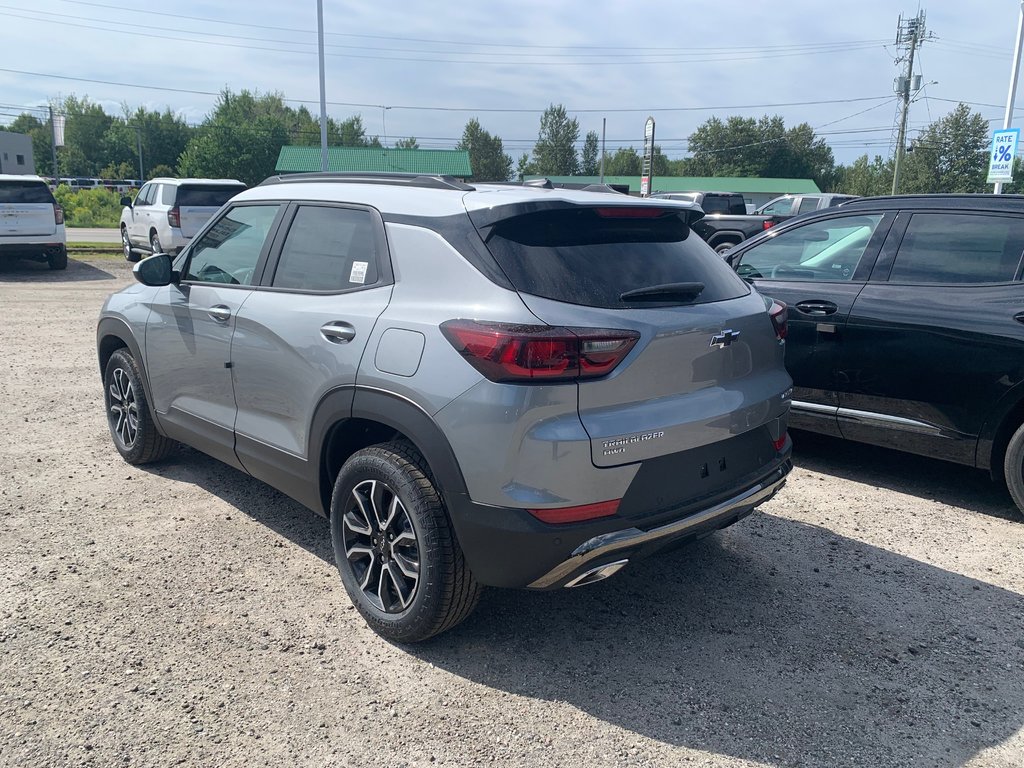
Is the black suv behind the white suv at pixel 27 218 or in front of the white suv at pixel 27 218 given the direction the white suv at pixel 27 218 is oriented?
behind

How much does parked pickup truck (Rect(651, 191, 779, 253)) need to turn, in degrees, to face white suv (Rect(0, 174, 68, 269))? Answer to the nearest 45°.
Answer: approximately 45° to its left

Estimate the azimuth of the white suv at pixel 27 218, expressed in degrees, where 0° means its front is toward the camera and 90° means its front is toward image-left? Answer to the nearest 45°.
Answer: approximately 180°

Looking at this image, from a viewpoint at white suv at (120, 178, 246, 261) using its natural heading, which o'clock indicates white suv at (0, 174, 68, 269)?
white suv at (0, 174, 68, 269) is roughly at 10 o'clock from white suv at (120, 178, 246, 261).

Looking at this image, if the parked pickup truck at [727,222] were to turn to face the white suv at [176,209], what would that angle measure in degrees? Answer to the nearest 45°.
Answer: approximately 45° to its left

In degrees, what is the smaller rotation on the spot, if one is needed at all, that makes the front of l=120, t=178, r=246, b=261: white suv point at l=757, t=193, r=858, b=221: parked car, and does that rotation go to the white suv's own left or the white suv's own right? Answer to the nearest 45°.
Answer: approximately 135° to the white suv's own right

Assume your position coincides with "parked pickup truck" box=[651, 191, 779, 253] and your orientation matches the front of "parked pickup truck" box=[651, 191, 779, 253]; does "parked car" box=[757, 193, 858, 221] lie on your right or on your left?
on your right

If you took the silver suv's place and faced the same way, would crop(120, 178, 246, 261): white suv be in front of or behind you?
in front

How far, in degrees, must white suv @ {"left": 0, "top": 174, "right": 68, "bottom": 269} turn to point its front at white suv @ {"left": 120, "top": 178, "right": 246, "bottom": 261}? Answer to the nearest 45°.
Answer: approximately 90° to its right

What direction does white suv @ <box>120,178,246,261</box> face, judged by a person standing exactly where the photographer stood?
facing away from the viewer and to the left of the viewer

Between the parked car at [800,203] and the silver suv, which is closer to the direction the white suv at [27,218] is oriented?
the parked car
